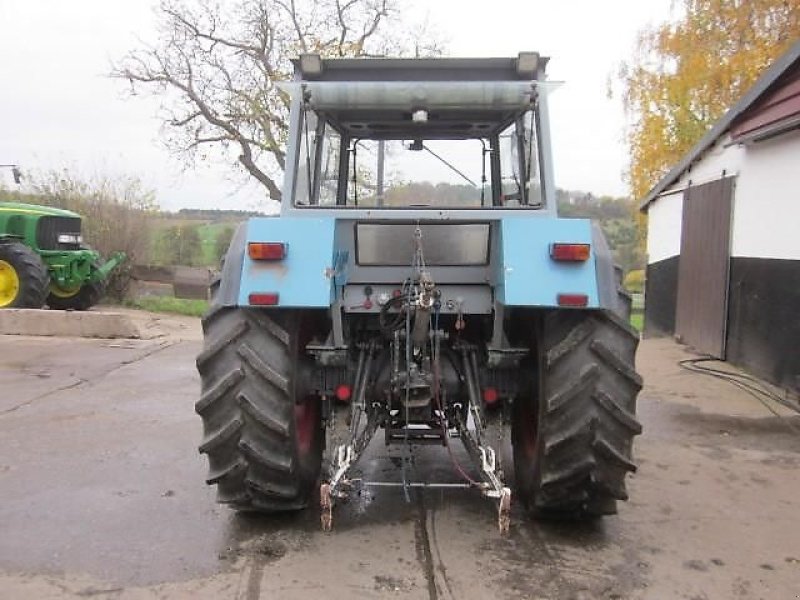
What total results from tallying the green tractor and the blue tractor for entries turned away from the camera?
1

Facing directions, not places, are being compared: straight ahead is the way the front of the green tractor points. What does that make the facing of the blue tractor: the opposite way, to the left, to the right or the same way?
to the left

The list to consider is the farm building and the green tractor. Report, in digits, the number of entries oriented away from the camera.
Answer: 0

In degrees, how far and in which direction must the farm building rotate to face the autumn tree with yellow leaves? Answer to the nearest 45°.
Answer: approximately 135° to its right

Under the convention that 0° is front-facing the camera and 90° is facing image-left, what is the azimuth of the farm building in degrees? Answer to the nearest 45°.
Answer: approximately 45°

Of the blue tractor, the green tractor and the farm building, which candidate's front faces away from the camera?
the blue tractor

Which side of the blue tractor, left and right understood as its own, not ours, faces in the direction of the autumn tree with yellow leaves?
front

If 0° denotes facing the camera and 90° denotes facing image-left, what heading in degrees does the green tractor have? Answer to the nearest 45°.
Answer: approximately 315°

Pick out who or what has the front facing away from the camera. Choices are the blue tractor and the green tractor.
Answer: the blue tractor

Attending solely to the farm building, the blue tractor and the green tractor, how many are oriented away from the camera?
1

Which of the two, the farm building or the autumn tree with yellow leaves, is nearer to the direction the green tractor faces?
the farm building

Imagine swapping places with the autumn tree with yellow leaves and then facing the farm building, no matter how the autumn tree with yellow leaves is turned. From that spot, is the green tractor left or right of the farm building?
right

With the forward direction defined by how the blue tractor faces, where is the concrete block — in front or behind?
in front

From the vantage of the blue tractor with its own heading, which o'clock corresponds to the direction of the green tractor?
The green tractor is roughly at 11 o'clock from the blue tractor.

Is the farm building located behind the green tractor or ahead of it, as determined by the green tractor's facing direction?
ahead

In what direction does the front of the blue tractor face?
away from the camera

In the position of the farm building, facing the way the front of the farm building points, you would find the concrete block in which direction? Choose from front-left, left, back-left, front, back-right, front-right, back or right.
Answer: front-right
